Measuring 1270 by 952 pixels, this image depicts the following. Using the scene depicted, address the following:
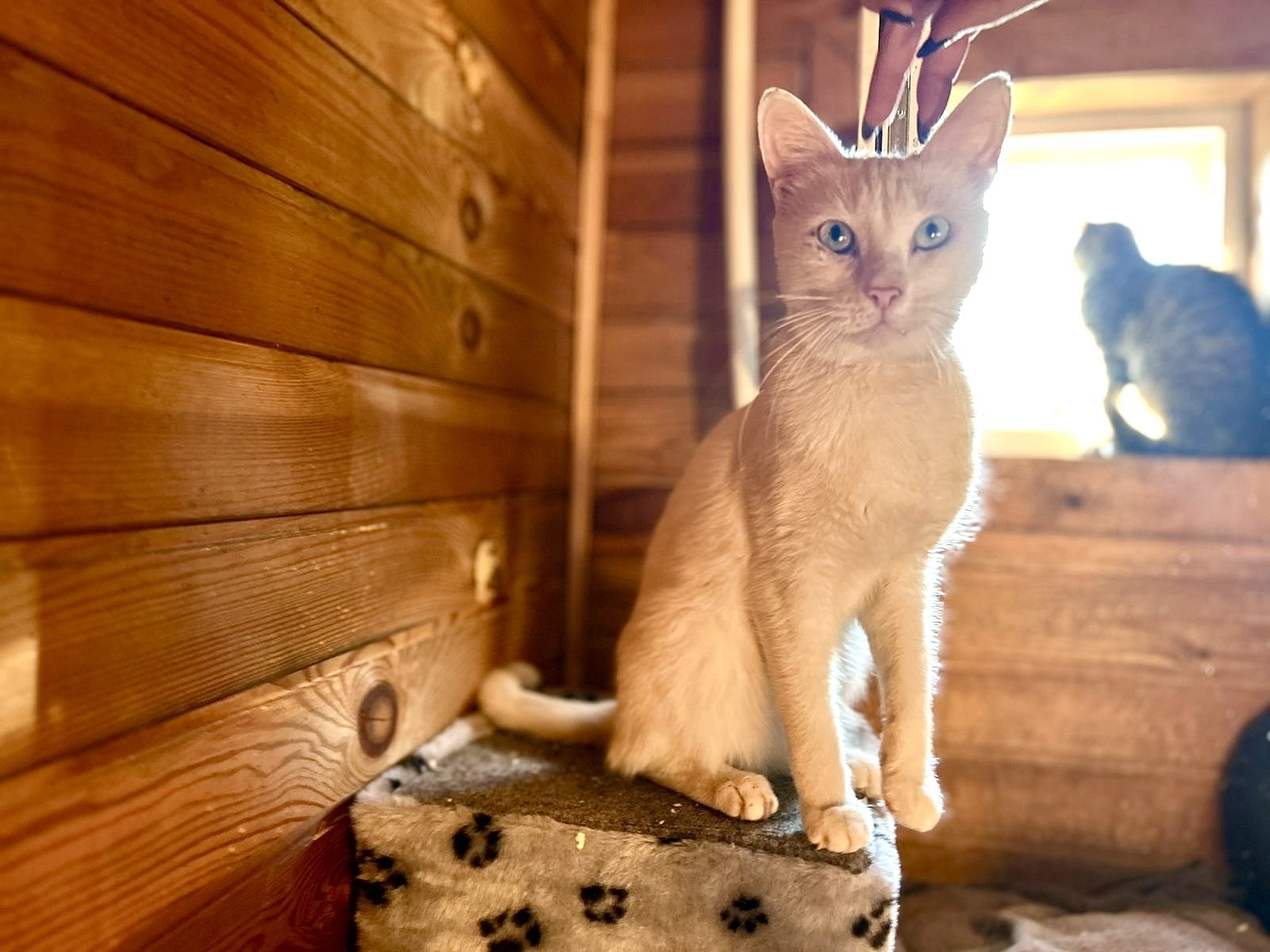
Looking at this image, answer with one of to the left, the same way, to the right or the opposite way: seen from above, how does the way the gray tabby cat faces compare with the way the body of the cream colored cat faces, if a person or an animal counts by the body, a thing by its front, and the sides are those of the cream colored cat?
the opposite way

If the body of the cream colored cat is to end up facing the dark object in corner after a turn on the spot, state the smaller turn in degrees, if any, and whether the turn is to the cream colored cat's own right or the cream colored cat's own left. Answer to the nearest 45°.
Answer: approximately 90° to the cream colored cat's own left

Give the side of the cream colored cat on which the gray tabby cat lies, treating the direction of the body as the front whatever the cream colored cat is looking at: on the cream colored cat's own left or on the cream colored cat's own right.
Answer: on the cream colored cat's own left

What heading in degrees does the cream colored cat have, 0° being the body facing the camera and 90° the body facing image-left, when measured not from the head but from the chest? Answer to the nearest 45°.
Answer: approximately 315°

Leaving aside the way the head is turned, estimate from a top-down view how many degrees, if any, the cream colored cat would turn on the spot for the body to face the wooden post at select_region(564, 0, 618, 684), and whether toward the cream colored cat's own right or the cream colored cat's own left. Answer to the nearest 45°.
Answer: approximately 180°
